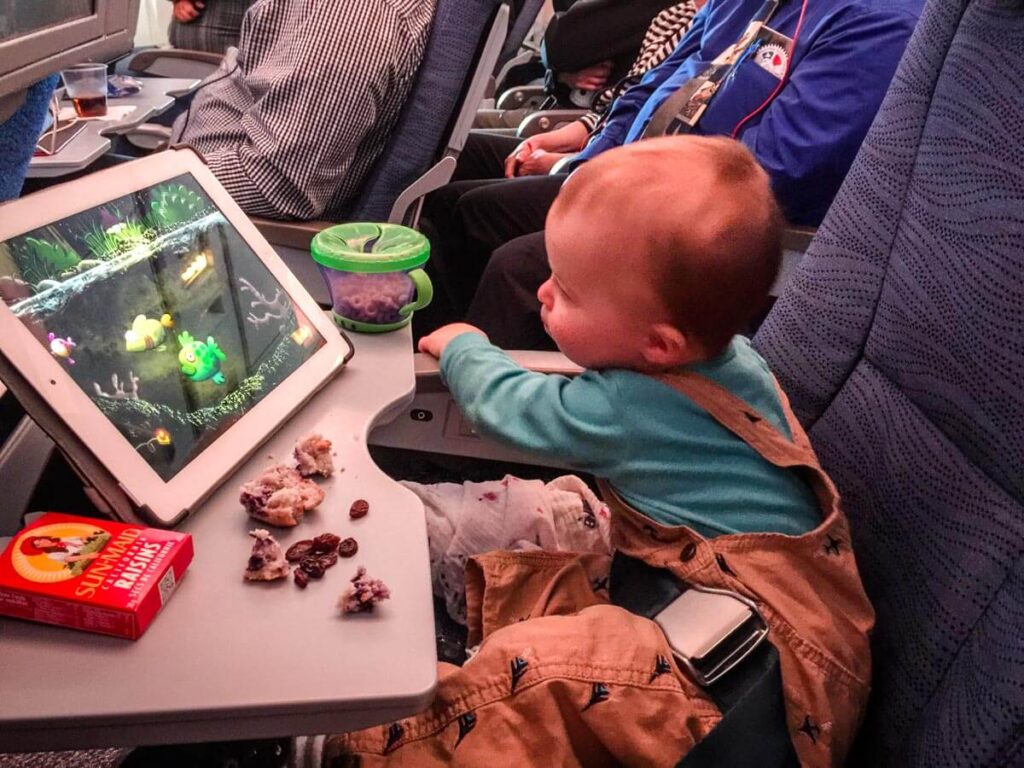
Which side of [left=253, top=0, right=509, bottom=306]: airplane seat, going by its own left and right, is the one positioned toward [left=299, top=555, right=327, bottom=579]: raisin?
left

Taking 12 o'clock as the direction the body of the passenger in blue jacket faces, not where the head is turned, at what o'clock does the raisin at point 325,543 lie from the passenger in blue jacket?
The raisin is roughly at 11 o'clock from the passenger in blue jacket.

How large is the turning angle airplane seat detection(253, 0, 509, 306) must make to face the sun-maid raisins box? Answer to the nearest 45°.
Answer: approximately 90° to its left

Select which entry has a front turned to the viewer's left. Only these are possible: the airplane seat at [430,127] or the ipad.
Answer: the airplane seat
